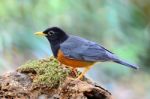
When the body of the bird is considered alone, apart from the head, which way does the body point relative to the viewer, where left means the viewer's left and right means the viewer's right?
facing to the left of the viewer
